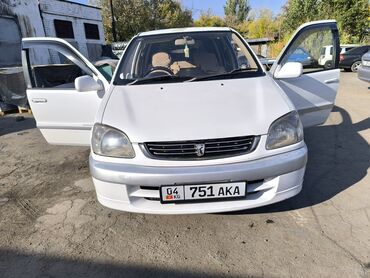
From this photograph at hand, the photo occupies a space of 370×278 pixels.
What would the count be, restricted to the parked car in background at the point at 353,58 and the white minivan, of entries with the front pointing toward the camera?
1

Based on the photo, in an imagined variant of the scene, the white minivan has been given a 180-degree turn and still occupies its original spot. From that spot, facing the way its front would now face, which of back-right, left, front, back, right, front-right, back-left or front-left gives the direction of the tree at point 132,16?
front

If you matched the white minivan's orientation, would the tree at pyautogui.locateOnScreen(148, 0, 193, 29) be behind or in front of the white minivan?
behind

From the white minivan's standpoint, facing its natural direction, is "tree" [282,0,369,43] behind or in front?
behind

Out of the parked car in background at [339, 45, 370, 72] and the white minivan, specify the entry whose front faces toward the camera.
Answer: the white minivan

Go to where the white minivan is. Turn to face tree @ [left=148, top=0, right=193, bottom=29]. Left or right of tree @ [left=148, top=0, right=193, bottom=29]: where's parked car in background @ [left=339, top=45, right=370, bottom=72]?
right

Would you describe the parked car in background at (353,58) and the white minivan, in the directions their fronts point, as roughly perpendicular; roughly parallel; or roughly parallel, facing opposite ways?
roughly perpendicular

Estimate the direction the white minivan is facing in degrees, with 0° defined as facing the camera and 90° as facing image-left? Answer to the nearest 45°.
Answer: approximately 0°

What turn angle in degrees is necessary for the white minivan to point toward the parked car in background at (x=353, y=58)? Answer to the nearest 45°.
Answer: approximately 135° to its left

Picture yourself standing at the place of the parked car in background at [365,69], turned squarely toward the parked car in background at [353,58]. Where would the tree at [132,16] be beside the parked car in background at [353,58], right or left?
left

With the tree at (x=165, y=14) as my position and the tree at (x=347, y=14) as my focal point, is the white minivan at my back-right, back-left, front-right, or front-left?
front-right
